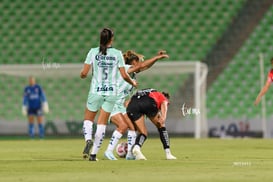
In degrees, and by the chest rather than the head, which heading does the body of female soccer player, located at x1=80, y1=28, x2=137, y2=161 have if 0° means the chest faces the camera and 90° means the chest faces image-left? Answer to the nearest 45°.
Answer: approximately 180°

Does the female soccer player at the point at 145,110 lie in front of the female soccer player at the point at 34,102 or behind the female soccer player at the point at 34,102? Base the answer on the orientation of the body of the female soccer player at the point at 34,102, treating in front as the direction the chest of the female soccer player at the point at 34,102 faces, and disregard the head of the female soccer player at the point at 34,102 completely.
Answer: in front

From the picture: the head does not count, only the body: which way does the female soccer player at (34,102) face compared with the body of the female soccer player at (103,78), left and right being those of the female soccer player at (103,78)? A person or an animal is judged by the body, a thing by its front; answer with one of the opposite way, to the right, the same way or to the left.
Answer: the opposite way

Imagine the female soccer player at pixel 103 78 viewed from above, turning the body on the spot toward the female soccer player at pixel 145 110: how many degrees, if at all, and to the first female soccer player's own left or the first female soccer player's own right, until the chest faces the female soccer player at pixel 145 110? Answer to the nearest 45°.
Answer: approximately 45° to the first female soccer player's own right

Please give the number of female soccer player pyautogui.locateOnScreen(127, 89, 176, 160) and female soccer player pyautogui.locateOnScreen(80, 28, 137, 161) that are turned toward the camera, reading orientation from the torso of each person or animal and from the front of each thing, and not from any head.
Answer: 0

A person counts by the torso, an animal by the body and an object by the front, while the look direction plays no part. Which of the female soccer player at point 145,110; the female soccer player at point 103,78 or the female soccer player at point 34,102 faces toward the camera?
the female soccer player at point 34,102

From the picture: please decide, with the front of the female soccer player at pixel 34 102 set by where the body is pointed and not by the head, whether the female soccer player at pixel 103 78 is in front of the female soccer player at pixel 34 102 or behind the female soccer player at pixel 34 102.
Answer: in front

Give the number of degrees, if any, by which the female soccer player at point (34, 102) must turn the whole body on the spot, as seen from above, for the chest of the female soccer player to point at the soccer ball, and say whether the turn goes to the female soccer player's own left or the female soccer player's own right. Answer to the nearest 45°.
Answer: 0° — they already face it

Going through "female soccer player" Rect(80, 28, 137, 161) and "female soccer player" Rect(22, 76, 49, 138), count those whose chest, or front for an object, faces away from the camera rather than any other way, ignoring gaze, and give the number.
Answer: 1
